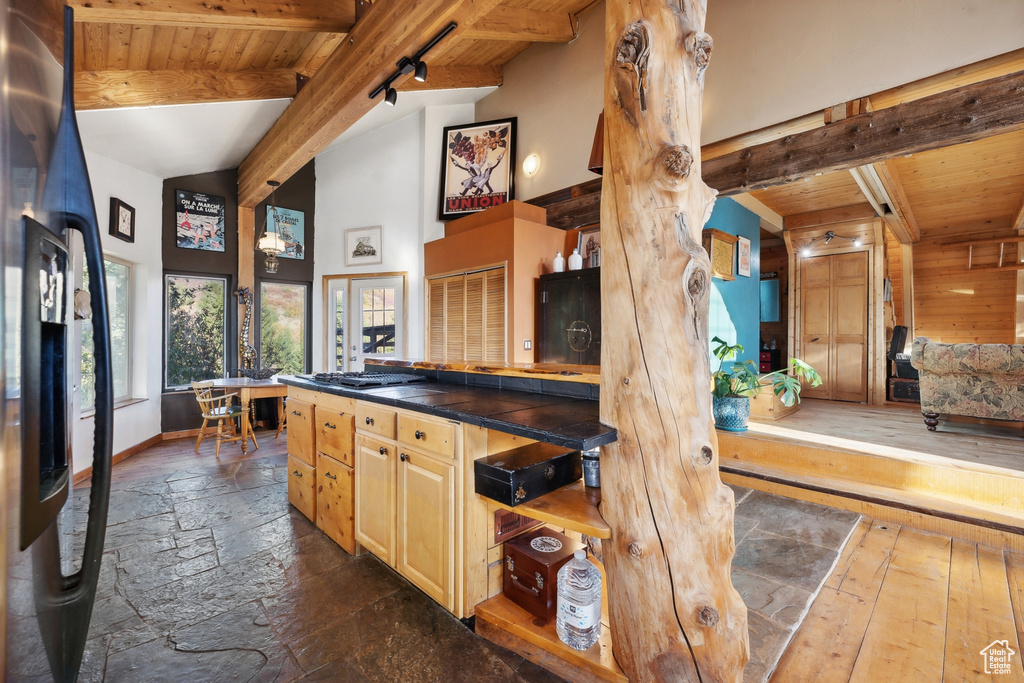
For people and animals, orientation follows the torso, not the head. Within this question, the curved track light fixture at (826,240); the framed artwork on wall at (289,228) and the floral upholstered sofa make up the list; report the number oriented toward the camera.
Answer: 2

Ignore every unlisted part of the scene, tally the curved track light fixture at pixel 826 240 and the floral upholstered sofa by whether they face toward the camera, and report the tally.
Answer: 1
